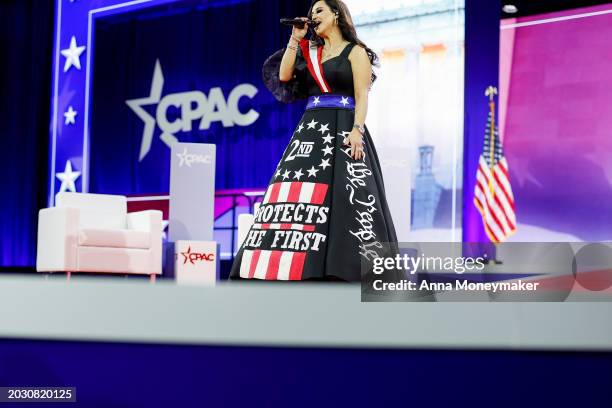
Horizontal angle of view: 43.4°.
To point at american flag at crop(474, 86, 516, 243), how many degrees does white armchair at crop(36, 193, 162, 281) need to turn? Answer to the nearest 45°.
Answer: approximately 45° to its left

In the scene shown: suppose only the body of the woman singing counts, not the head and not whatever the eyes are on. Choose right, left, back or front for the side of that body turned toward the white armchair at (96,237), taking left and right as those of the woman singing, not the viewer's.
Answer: right

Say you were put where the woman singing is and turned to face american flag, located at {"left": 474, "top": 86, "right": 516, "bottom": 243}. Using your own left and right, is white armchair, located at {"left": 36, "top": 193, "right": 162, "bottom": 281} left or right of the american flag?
left

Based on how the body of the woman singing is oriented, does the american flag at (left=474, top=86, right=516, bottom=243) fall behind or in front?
behind

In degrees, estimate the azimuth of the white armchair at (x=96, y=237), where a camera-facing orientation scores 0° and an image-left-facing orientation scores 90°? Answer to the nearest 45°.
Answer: approximately 315°
